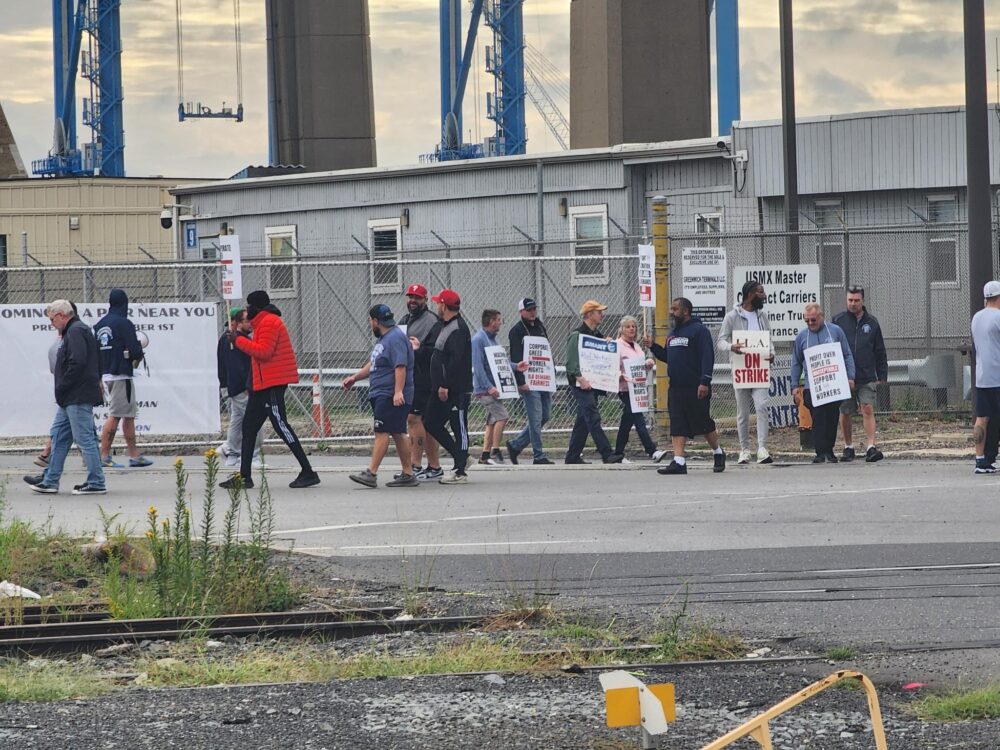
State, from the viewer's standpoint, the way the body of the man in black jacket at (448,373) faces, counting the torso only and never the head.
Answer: to the viewer's left

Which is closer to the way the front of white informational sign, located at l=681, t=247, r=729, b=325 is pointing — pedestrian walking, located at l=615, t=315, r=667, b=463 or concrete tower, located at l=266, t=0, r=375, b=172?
the pedestrian walking

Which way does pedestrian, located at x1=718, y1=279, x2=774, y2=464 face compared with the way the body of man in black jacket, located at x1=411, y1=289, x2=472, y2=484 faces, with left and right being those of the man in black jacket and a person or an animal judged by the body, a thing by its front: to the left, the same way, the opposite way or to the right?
to the left

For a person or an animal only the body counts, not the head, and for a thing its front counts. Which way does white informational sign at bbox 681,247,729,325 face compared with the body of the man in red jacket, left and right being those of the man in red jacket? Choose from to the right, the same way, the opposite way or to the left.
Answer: to the left

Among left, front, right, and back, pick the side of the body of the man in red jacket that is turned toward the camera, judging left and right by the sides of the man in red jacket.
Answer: left

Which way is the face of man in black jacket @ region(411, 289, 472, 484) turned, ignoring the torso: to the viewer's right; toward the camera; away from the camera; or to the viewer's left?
to the viewer's left

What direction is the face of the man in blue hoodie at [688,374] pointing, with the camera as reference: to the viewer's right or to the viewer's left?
to the viewer's left
